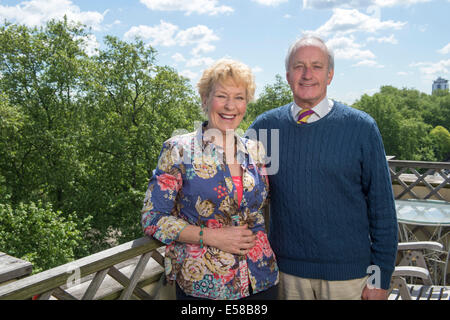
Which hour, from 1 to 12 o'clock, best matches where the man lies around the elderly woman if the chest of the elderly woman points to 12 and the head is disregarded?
The man is roughly at 10 o'clock from the elderly woman.

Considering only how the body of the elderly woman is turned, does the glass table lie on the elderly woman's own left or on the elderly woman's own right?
on the elderly woman's own left

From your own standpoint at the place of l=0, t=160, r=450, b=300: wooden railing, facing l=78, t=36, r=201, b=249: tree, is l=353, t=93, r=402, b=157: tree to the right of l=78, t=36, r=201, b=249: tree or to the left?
right

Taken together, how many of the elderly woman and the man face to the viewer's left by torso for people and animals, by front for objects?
0

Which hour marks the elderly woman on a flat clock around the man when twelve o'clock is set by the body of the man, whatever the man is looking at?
The elderly woman is roughly at 2 o'clock from the man.

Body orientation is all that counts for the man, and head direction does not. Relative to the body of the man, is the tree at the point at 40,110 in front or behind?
behind

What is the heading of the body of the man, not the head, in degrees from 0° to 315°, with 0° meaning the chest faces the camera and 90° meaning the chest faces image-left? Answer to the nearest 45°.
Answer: approximately 0°

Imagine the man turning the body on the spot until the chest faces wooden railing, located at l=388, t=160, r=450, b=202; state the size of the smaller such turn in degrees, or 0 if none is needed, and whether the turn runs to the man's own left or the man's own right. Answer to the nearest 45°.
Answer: approximately 180°

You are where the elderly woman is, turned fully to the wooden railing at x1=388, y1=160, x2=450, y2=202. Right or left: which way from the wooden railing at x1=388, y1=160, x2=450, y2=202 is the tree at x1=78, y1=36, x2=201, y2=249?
left

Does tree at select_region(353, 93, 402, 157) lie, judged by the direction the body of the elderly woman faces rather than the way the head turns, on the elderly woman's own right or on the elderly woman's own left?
on the elderly woman's own left

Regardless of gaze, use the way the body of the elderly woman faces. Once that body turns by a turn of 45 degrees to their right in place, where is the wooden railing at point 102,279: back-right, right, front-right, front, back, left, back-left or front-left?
right
